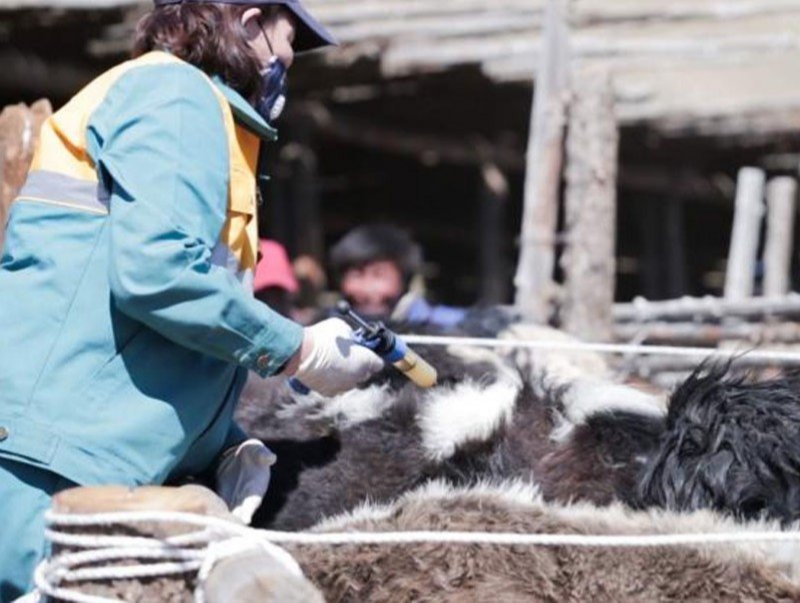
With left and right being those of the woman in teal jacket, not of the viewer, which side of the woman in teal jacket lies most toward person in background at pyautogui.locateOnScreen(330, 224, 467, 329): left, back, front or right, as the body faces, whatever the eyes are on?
left

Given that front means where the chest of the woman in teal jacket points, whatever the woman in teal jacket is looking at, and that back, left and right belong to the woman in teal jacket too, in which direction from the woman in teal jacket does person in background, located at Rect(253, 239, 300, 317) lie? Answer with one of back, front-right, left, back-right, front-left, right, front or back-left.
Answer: left

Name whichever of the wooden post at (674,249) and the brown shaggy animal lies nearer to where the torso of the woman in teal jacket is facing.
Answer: the brown shaggy animal

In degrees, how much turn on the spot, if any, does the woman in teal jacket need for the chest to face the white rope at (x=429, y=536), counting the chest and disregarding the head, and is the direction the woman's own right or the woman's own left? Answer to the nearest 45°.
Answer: approximately 45° to the woman's own right

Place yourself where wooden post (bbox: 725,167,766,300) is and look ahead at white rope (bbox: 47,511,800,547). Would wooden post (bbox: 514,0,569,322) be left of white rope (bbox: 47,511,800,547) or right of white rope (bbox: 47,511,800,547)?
right

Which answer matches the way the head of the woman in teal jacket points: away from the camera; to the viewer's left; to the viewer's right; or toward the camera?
to the viewer's right

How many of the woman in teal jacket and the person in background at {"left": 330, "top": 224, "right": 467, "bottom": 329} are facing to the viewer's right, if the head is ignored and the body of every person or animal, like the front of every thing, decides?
1

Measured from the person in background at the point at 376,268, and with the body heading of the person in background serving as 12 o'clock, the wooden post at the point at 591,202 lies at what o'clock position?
The wooden post is roughly at 8 o'clock from the person in background.

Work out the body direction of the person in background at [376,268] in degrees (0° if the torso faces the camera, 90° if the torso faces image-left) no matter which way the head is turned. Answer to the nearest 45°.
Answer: approximately 45°

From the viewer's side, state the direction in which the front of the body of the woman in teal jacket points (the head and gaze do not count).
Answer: to the viewer's right
